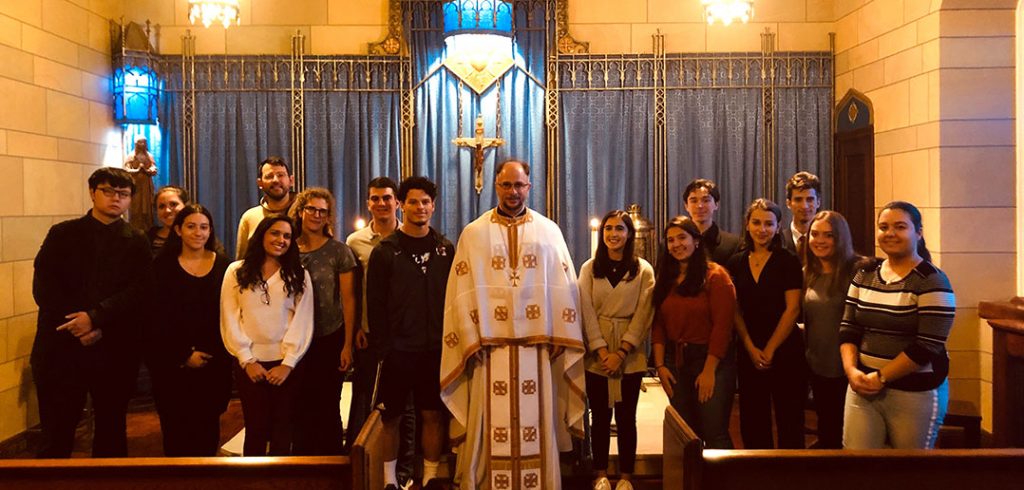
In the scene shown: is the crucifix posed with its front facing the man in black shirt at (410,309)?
yes

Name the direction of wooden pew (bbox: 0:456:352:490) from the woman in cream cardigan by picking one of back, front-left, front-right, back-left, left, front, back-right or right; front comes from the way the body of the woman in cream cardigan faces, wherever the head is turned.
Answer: front-right

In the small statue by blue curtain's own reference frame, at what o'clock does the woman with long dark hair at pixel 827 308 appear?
The woman with long dark hair is roughly at 11 o'clock from the small statue by blue curtain.

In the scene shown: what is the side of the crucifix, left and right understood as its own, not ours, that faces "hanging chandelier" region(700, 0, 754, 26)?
left

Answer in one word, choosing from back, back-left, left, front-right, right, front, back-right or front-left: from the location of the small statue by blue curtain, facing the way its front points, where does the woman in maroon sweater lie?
front-left

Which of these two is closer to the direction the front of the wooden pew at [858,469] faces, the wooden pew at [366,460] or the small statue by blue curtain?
the small statue by blue curtain

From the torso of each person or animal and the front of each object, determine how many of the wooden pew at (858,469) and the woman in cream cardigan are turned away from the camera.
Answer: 1

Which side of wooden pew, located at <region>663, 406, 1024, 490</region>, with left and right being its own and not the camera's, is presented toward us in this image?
back
